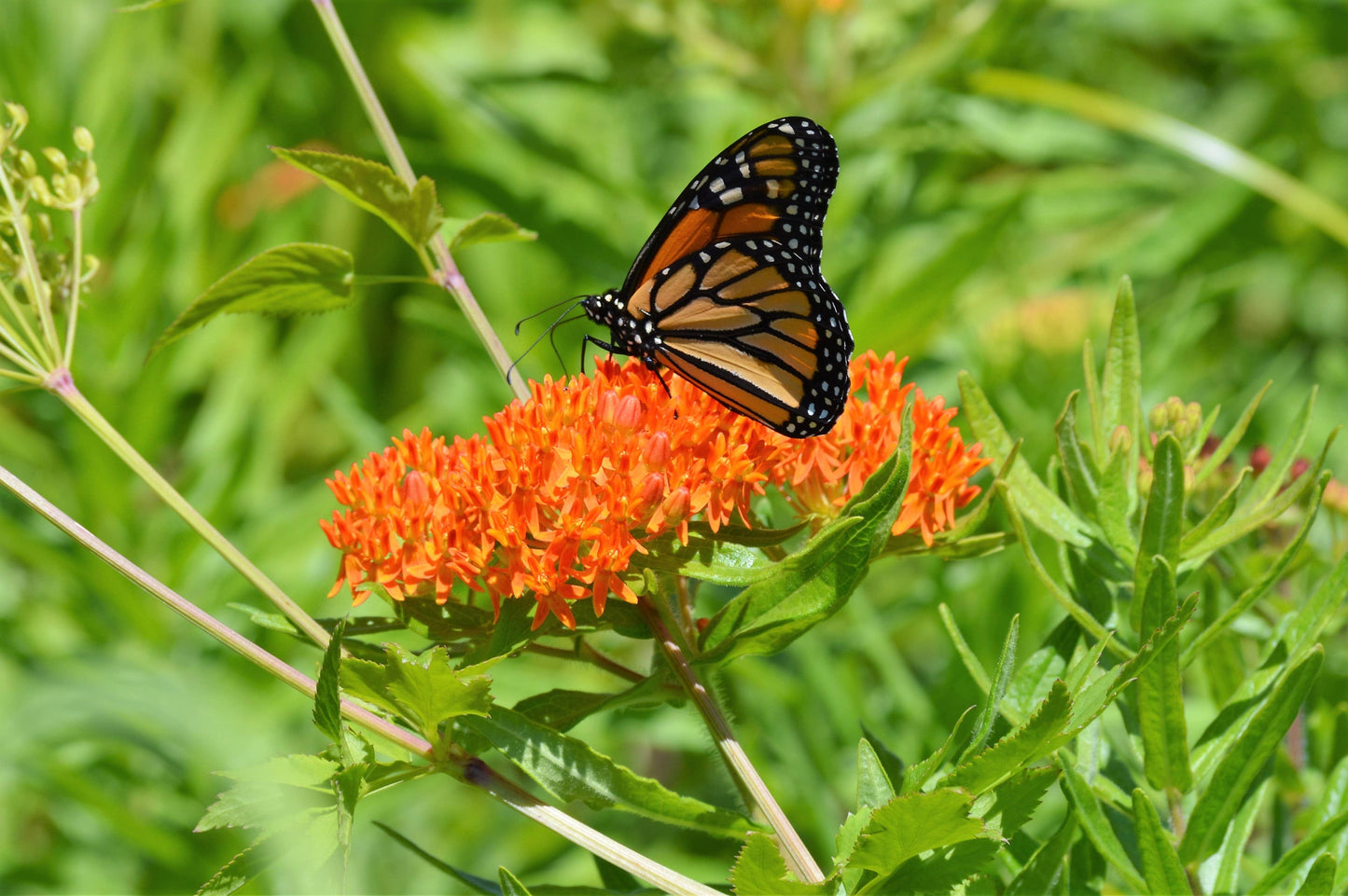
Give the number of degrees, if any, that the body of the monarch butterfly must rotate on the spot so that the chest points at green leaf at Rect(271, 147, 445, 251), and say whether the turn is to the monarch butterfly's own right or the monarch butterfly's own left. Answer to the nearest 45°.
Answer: approximately 45° to the monarch butterfly's own right

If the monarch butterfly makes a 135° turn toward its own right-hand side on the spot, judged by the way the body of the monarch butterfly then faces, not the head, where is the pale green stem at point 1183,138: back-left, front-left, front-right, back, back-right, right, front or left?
front

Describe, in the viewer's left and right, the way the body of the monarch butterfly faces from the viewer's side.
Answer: facing to the left of the viewer
